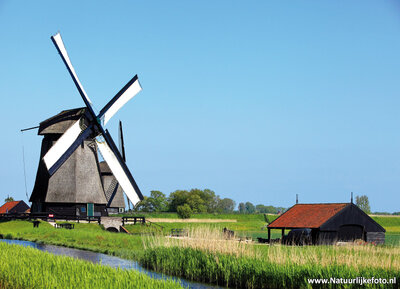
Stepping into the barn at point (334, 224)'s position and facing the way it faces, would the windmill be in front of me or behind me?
behind

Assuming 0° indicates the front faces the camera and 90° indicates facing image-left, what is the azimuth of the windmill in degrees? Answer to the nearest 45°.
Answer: approximately 315°

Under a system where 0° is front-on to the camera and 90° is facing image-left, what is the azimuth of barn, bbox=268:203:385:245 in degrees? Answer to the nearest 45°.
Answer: approximately 315°

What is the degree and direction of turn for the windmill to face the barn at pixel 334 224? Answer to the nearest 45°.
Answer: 0° — it already faces it
